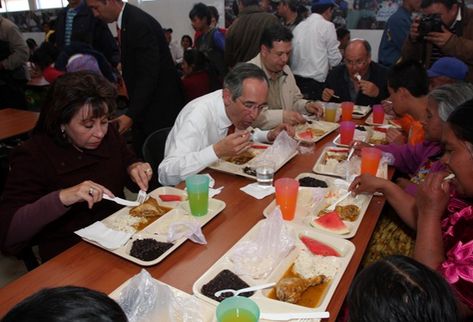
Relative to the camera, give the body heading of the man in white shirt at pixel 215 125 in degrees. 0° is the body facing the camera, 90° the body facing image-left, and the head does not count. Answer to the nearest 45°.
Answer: approximately 315°

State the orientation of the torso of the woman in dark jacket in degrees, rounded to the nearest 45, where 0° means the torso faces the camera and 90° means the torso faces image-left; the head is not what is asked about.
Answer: approximately 315°

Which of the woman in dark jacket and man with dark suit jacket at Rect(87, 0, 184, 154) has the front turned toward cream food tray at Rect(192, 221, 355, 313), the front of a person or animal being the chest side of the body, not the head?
the woman in dark jacket

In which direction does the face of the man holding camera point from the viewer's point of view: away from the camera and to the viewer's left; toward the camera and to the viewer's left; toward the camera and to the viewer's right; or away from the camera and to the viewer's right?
toward the camera and to the viewer's left

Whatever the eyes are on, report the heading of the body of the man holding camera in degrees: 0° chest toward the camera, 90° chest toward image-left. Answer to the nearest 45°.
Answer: approximately 45°

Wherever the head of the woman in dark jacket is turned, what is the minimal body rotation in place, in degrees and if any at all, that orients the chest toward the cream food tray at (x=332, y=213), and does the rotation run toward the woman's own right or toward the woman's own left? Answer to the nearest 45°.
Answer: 0° — they already face it

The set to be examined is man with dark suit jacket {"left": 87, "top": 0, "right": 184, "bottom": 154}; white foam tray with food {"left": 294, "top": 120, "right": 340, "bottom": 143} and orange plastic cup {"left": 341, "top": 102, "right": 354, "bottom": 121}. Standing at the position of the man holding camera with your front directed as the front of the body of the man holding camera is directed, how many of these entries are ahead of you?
3
